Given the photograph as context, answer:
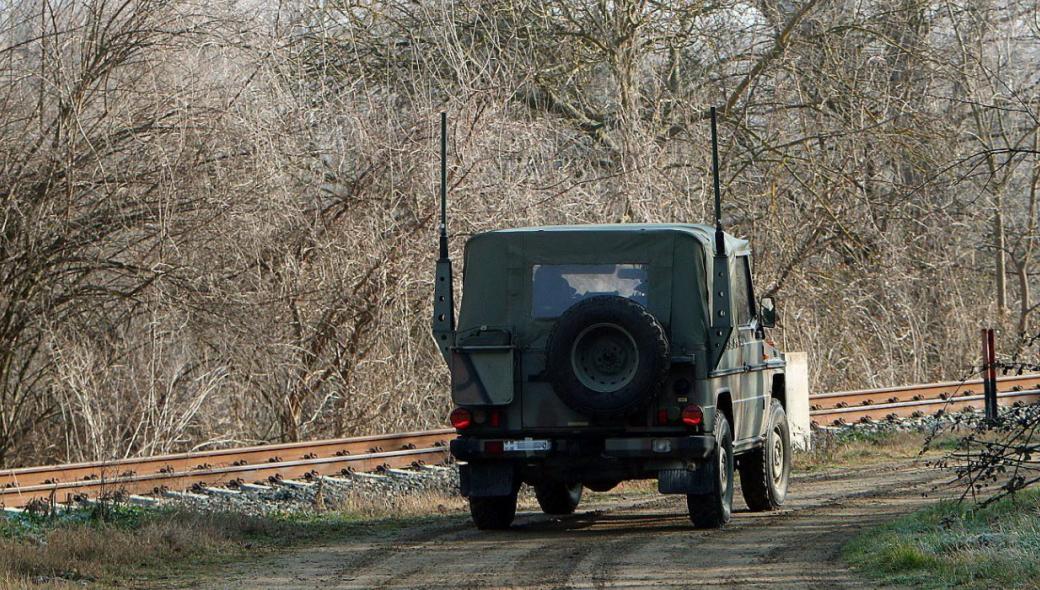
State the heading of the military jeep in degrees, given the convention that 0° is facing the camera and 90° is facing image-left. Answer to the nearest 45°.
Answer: approximately 180°

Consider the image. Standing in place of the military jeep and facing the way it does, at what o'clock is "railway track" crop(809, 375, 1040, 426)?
The railway track is roughly at 1 o'clock from the military jeep.

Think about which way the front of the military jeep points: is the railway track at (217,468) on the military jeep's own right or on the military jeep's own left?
on the military jeep's own left
